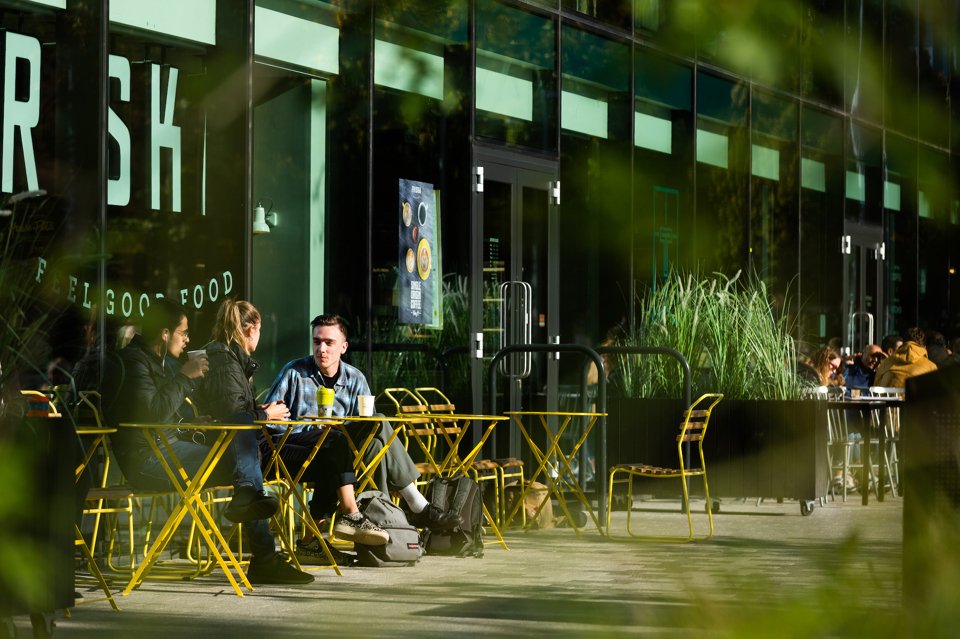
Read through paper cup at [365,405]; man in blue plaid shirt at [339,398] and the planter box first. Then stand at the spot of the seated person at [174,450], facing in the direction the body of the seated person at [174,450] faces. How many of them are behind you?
0

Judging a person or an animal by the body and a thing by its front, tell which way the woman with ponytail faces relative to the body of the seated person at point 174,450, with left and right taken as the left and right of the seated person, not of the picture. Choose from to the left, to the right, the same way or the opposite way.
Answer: the same way

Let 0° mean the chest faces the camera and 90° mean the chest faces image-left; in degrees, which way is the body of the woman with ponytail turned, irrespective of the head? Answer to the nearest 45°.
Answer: approximately 270°

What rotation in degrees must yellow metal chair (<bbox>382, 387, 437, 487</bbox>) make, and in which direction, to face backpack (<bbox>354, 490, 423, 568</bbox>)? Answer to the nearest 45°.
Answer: approximately 45° to its right

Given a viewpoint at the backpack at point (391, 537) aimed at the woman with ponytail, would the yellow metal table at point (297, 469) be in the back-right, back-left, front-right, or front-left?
front-left

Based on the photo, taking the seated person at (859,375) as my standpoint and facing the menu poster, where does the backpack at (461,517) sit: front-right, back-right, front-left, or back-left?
front-left

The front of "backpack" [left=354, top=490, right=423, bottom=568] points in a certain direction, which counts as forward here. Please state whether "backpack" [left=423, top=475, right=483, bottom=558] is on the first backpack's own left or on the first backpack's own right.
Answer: on the first backpack's own left

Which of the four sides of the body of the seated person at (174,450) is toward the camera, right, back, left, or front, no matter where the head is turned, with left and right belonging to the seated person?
right

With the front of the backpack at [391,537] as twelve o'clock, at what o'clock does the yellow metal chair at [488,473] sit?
The yellow metal chair is roughly at 8 o'clock from the backpack.

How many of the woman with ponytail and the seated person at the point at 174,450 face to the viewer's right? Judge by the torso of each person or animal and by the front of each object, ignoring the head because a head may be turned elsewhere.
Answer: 2

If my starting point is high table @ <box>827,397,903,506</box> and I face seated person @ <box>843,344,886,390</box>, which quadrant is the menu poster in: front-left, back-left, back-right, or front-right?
back-left

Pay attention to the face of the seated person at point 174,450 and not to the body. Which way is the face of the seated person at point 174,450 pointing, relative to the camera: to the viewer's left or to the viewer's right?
to the viewer's right

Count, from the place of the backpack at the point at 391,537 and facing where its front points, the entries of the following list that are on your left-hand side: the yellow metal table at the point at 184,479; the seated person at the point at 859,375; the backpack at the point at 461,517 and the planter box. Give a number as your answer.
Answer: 3

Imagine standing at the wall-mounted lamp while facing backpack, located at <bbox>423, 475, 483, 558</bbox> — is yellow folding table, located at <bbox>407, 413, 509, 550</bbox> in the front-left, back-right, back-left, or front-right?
front-left

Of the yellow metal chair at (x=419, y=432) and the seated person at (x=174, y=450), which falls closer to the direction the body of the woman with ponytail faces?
the yellow metal chair

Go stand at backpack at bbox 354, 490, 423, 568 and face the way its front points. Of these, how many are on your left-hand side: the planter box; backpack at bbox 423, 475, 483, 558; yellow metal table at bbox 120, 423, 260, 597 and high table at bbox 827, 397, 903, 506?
3
